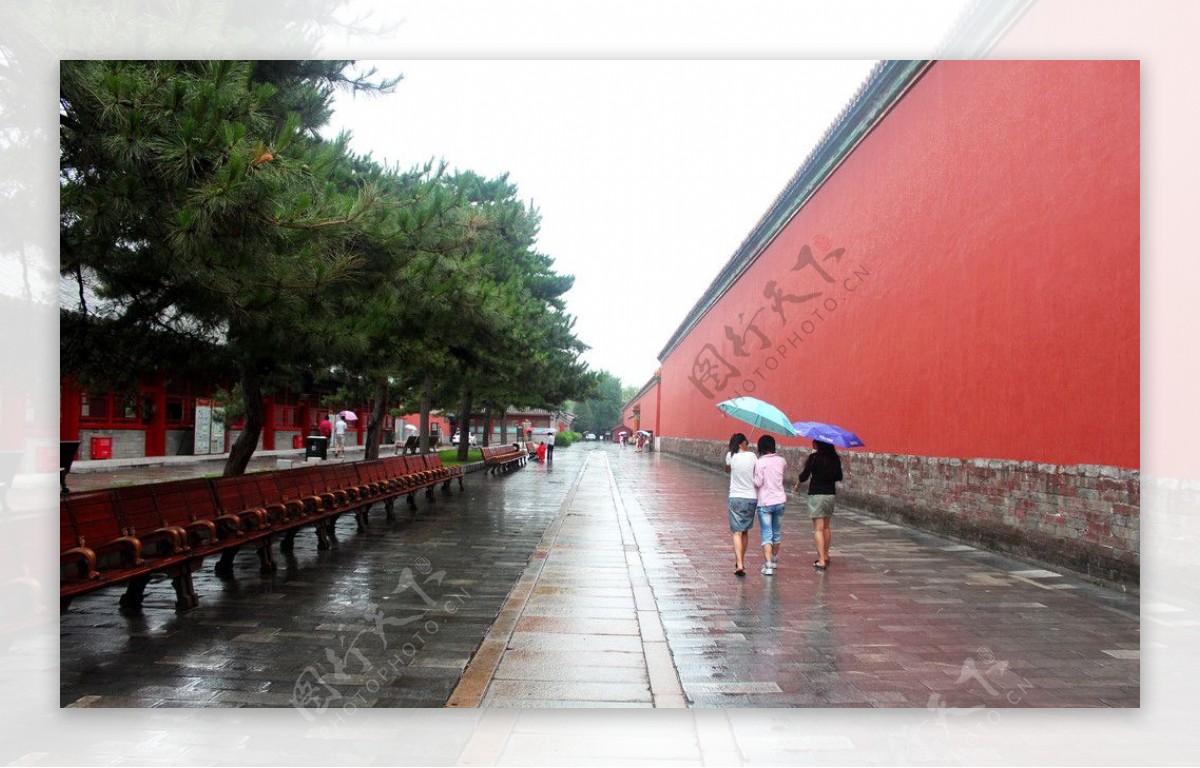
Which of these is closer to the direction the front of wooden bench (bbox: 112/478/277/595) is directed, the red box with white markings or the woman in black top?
the woman in black top

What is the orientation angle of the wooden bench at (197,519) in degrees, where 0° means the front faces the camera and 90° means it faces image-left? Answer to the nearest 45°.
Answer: approximately 315°

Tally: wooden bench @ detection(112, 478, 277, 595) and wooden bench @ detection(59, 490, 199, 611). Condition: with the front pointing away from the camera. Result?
0

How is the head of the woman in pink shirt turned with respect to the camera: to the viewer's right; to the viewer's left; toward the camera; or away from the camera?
away from the camera

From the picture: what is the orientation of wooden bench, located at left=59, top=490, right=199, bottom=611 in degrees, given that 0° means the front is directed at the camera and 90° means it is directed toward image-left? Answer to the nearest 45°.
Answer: approximately 315°

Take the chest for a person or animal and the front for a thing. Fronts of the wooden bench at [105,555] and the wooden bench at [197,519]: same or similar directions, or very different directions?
same or similar directions

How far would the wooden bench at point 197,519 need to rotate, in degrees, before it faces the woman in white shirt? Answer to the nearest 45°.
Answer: approximately 45° to its left
